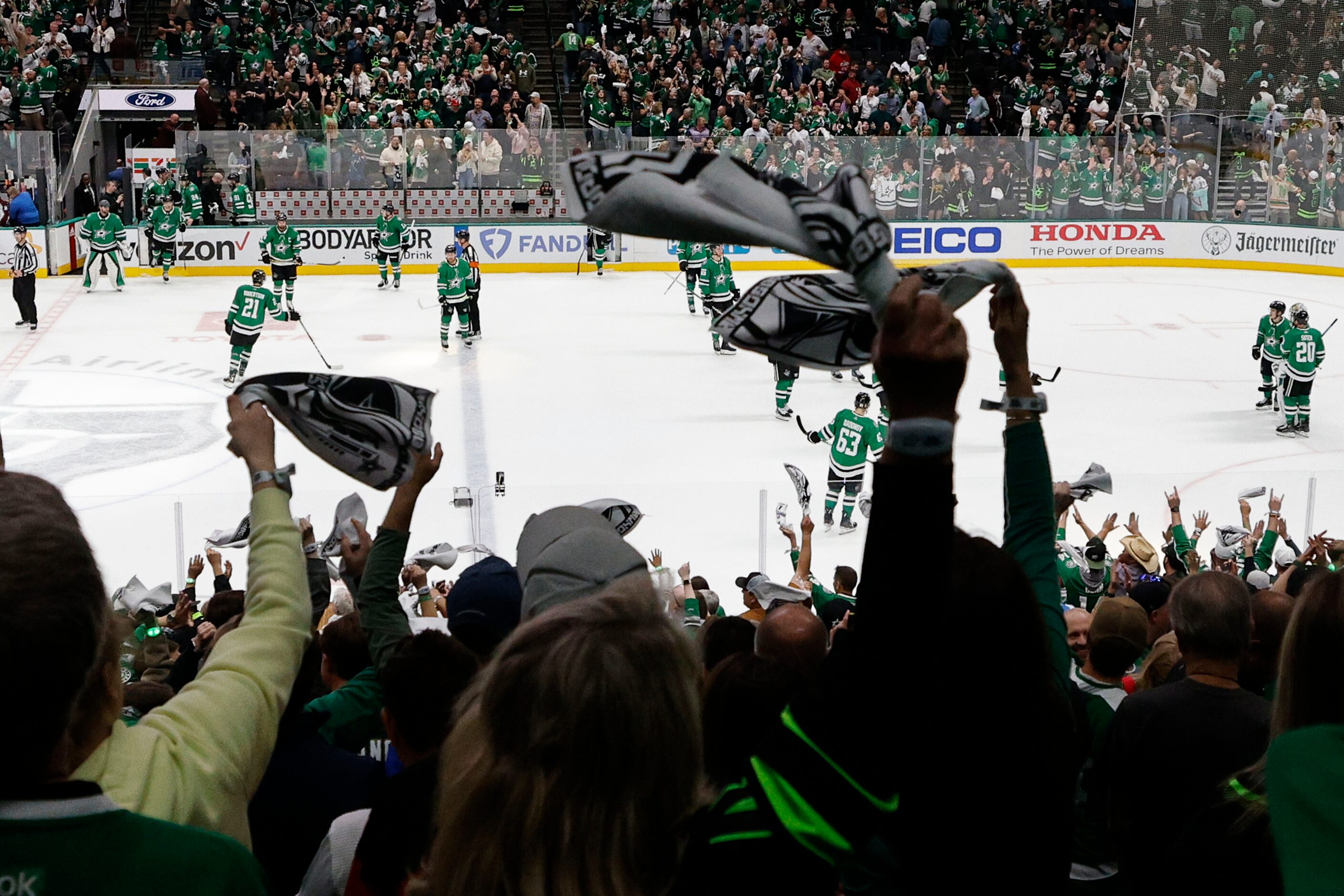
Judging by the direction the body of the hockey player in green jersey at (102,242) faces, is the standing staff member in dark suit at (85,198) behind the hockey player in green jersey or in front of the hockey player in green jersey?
behind

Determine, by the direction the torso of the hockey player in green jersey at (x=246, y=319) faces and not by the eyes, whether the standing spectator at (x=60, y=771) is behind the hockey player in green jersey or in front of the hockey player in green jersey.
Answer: behind

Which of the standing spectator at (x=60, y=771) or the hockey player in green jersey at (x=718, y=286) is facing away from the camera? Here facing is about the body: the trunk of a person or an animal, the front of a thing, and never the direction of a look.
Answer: the standing spectator

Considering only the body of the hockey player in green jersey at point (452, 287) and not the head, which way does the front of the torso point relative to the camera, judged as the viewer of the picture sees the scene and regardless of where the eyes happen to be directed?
toward the camera

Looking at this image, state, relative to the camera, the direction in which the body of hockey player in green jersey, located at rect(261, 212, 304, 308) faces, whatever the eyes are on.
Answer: toward the camera

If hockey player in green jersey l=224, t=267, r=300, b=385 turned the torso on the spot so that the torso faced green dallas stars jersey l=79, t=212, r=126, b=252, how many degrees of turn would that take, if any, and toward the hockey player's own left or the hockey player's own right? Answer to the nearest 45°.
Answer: approximately 45° to the hockey player's own left

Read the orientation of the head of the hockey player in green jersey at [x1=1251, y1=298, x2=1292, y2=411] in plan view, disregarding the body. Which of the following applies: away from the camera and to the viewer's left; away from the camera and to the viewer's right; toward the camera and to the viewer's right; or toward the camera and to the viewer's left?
toward the camera and to the viewer's left

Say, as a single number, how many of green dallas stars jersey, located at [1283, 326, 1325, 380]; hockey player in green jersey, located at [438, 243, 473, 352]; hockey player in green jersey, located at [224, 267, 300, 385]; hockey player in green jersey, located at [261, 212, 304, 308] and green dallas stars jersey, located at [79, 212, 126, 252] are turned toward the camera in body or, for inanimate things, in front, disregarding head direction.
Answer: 3

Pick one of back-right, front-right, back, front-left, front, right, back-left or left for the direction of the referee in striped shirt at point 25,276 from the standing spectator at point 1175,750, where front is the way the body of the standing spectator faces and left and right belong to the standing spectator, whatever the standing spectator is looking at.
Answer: front-left

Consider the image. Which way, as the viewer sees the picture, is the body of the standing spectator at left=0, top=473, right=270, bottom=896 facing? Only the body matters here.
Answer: away from the camera

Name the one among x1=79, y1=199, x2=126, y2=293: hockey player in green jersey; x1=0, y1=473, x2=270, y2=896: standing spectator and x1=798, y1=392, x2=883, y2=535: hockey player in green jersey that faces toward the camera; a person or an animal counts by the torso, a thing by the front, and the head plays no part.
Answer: x1=79, y1=199, x2=126, y2=293: hockey player in green jersey

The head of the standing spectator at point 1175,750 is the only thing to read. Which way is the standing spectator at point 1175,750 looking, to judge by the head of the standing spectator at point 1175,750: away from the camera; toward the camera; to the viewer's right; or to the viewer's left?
away from the camera

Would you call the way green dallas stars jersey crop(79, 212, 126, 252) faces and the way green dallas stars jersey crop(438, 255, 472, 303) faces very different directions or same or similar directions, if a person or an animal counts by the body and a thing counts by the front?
same or similar directions

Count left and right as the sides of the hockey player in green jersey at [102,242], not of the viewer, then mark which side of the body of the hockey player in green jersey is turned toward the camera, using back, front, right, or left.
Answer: front

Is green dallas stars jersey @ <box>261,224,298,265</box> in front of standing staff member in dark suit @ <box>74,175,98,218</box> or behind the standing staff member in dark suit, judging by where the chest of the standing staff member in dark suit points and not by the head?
in front

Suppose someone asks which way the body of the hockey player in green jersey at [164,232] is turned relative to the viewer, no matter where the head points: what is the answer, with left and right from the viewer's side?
facing the viewer

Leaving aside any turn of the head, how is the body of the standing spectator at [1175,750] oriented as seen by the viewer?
away from the camera

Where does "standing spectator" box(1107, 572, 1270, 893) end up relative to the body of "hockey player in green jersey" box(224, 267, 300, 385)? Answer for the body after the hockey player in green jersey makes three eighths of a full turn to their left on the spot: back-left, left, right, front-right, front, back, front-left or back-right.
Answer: left

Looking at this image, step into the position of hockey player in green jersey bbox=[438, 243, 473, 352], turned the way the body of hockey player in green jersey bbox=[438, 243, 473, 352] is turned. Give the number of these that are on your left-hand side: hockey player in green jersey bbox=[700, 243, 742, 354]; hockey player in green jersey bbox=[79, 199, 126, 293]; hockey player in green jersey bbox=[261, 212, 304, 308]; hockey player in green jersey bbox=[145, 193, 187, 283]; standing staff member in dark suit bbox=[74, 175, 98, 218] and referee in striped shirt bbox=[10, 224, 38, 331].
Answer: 1
